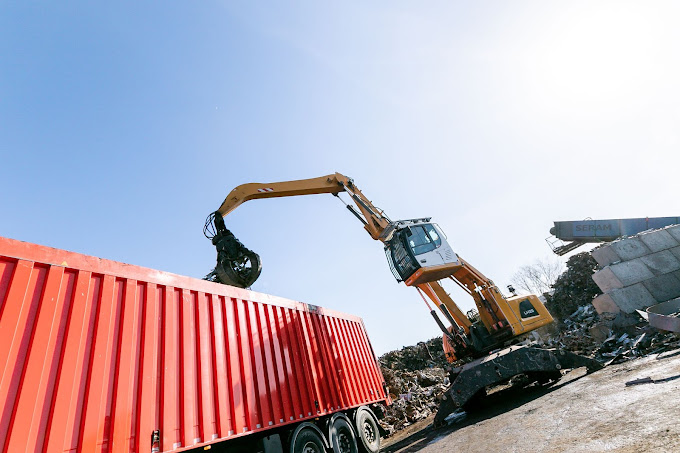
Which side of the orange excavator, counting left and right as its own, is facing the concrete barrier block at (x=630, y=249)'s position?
back

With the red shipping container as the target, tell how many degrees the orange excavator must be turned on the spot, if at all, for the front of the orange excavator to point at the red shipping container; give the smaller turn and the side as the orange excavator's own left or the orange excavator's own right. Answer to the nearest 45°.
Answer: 0° — it already faces it

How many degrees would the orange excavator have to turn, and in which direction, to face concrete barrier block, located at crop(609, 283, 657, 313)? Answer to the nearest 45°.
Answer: approximately 180°

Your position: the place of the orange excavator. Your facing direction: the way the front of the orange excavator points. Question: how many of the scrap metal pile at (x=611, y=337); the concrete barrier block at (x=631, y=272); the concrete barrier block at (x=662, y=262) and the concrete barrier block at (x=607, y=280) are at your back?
4

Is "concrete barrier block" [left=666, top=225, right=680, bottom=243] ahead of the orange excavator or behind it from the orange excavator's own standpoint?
behind

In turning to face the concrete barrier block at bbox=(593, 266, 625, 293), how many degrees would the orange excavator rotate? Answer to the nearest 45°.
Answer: approximately 180°

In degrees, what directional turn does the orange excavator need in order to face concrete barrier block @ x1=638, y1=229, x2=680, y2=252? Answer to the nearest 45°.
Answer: approximately 180°

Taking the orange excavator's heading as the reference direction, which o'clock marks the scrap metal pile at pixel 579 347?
The scrap metal pile is roughly at 6 o'clock from the orange excavator.

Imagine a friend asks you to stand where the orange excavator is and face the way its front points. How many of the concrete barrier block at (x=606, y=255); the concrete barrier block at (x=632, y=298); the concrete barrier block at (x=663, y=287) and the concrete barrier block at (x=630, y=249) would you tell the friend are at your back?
4

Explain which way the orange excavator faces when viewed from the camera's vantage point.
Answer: facing the viewer and to the left of the viewer

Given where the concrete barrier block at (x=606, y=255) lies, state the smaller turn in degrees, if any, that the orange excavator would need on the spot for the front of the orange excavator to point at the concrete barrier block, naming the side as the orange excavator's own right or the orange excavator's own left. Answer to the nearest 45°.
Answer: approximately 180°

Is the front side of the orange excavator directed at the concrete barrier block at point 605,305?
no

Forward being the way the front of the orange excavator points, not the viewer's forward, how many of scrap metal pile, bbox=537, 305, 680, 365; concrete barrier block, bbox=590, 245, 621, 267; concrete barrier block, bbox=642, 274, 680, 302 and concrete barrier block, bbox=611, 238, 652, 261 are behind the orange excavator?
4

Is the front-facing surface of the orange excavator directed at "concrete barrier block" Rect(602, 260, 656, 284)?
no

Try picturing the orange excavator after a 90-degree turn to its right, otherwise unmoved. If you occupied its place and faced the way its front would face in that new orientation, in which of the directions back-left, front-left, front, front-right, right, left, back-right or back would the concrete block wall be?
right

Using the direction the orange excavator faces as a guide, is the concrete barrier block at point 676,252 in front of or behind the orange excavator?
behind

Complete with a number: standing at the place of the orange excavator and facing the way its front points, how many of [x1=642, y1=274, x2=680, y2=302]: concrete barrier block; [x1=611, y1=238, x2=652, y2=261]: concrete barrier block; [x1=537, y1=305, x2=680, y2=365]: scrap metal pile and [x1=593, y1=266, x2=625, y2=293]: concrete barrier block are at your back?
4

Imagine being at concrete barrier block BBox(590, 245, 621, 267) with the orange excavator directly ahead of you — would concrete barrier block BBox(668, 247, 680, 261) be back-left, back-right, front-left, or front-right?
back-left

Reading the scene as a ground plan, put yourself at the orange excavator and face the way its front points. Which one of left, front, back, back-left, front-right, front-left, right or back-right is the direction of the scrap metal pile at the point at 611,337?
back

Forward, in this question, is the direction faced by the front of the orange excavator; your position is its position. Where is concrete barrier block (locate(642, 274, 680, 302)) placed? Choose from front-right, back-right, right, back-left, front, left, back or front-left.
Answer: back
